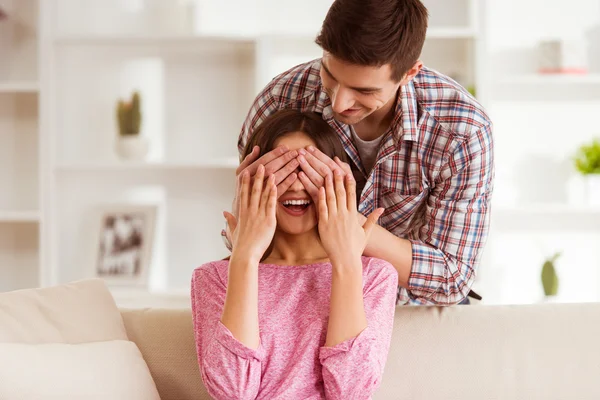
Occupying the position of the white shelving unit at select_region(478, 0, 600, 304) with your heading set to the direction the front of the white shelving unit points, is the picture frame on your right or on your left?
on your right

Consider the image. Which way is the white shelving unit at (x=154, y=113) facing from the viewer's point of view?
toward the camera

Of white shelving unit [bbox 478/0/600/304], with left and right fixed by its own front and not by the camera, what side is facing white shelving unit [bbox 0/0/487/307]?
right

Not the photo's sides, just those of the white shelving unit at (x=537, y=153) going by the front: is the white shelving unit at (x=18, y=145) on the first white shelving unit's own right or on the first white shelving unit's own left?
on the first white shelving unit's own right

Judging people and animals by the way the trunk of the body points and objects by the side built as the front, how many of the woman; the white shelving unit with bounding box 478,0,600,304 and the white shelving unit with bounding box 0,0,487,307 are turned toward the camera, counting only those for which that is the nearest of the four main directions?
3

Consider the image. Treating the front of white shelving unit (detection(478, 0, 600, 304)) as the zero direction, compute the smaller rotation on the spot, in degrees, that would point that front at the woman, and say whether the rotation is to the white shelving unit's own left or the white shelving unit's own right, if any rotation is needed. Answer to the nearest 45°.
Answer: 0° — it already faces them

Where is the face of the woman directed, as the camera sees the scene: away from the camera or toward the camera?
toward the camera

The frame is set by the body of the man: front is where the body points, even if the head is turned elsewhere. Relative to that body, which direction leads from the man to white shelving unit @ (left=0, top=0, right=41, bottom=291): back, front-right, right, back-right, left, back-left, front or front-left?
right

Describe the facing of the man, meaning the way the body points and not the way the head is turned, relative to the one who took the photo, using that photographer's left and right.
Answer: facing the viewer and to the left of the viewer

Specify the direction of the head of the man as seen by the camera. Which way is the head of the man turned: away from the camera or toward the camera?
toward the camera

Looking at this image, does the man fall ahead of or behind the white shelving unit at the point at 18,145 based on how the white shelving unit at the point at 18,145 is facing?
ahead

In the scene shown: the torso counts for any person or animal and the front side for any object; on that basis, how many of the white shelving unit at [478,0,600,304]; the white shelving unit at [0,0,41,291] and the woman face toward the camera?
3

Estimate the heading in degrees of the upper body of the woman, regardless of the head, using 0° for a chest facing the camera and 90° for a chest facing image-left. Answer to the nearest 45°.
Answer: approximately 0°

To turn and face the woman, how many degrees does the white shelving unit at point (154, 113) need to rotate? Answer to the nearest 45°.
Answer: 0° — it already faces them
